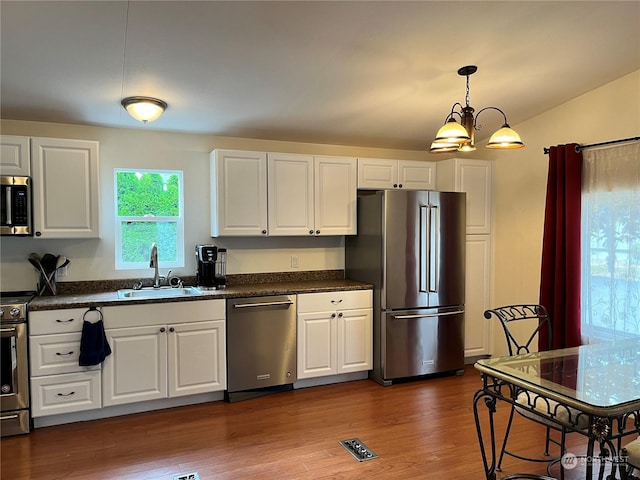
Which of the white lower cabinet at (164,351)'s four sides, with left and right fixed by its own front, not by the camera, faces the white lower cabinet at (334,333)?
left

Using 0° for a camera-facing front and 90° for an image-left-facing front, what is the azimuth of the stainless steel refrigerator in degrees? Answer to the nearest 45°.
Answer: approximately 315°

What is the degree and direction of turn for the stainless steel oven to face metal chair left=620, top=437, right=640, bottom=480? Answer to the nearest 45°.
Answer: approximately 45° to its left

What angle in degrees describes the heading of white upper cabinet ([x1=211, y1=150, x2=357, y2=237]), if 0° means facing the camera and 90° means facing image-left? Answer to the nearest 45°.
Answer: approximately 0°

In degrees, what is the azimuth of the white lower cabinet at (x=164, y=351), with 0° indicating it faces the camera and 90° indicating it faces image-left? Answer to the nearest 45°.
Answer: approximately 0°

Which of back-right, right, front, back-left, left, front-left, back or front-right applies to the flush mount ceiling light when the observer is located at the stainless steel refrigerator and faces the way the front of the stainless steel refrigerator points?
right

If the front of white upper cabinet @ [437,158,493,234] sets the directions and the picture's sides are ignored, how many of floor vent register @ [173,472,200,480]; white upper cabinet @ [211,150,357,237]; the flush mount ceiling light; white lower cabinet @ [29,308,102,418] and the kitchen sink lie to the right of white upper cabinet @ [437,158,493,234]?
5

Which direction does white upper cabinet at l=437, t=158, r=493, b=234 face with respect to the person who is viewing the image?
facing the viewer and to the right of the viewer

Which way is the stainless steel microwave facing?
toward the camera

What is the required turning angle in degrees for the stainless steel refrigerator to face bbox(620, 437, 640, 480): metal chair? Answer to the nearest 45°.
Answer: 0° — it already faces it

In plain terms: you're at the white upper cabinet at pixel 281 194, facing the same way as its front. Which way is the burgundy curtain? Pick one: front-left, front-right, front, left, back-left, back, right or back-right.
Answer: left

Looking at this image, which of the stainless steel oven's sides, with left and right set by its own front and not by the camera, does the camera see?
front

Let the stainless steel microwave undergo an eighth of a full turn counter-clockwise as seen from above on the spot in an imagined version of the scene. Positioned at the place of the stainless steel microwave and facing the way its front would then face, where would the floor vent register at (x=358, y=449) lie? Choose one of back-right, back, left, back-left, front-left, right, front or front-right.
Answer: front

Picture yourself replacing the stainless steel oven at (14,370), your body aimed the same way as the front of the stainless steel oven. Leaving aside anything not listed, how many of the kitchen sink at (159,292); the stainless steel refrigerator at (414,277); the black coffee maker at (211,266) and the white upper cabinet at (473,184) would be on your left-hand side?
4

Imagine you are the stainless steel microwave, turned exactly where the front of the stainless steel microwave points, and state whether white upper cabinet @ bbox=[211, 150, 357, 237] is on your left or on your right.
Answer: on your left

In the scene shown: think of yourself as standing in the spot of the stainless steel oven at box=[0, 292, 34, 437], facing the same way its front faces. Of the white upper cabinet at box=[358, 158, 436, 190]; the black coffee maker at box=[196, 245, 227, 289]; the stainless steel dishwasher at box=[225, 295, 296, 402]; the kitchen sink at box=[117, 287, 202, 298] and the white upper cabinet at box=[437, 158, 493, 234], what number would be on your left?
5
